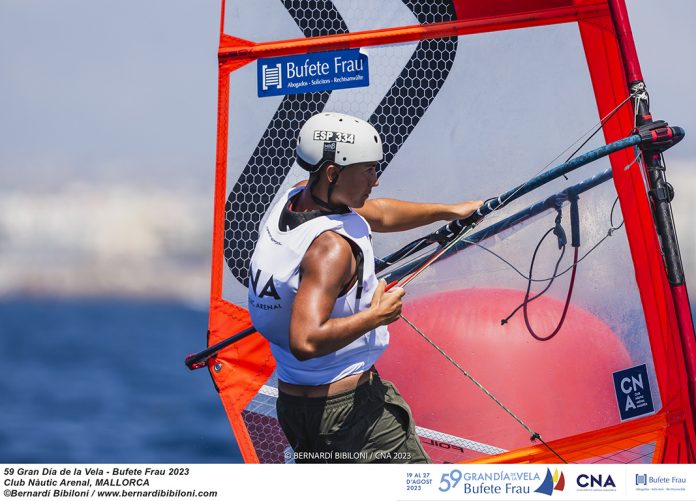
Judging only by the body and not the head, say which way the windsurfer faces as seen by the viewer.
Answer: to the viewer's right
